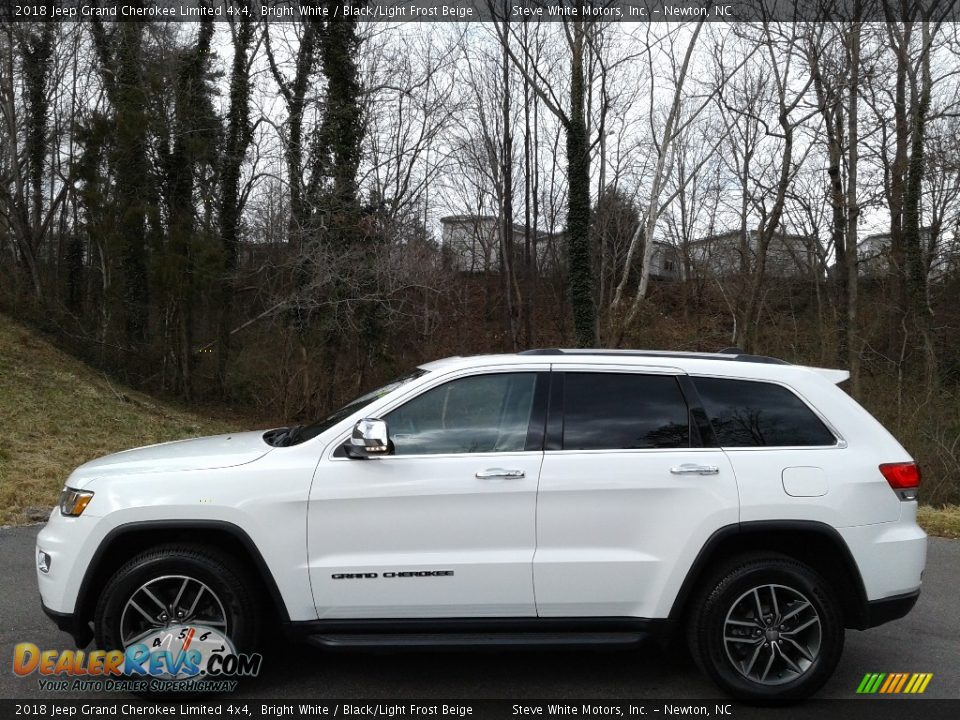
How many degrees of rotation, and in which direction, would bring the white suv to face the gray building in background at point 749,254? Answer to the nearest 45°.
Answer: approximately 90° to its right

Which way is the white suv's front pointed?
to the viewer's left

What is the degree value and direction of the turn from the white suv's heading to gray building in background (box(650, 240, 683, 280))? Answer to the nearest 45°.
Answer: approximately 90° to its right

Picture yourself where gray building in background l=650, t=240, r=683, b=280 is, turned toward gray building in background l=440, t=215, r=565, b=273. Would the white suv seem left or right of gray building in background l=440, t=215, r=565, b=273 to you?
left

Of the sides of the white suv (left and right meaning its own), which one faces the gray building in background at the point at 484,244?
right
